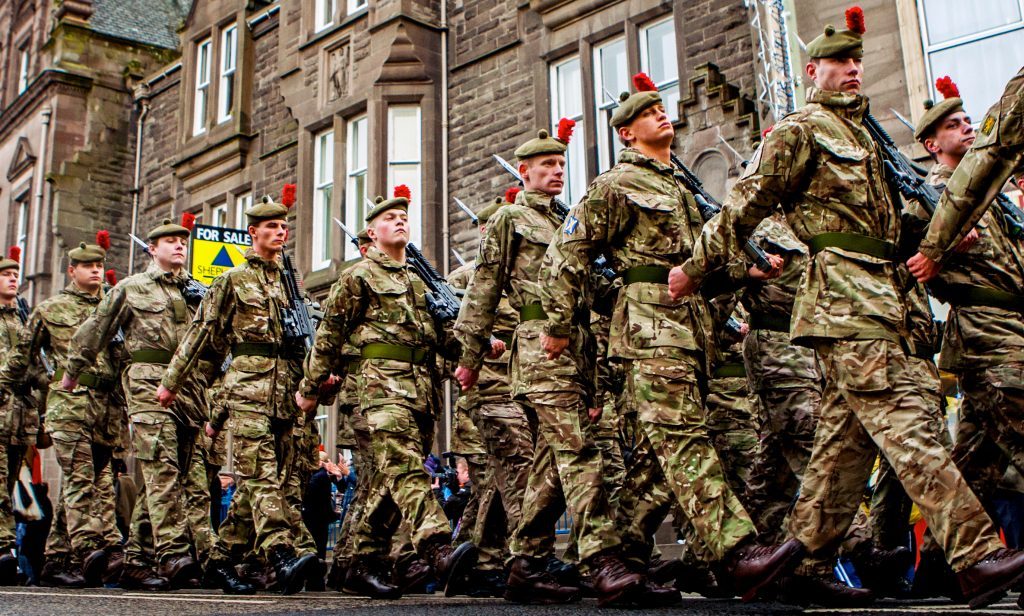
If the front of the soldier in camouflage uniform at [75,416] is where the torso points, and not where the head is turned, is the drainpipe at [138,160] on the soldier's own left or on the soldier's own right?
on the soldier's own left

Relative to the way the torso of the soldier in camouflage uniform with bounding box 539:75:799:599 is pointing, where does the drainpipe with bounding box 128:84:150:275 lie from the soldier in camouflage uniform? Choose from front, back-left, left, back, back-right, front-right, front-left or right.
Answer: back

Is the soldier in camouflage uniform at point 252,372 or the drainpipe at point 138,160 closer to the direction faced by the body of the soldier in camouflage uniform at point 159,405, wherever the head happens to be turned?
the soldier in camouflage uniform

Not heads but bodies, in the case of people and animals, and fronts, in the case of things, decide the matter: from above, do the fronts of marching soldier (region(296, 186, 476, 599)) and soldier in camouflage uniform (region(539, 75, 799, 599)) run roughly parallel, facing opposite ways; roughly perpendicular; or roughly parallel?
roughly parallel

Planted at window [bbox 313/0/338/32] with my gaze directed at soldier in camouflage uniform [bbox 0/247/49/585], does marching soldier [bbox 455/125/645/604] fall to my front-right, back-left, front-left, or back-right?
front-left

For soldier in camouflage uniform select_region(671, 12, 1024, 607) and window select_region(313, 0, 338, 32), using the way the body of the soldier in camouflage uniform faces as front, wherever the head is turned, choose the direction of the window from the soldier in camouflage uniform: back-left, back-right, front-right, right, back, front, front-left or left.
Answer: back

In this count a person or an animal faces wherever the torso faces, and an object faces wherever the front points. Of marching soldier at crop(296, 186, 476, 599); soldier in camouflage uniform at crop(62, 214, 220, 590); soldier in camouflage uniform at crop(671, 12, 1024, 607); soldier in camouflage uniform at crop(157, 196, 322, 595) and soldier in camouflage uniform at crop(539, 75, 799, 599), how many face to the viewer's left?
0

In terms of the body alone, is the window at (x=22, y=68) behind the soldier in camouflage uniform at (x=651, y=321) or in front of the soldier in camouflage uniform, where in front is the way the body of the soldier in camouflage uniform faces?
behind

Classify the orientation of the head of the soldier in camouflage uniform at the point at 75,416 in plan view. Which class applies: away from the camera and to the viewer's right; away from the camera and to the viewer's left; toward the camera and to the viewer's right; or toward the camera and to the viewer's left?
toward the camera and to the viewer's right

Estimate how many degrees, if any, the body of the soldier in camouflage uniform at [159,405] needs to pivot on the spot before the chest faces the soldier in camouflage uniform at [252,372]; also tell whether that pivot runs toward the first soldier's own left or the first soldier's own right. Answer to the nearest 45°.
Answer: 0° — they already face them

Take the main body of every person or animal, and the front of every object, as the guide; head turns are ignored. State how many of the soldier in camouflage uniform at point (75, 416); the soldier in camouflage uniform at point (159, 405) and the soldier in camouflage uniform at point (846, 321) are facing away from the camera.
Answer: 0
